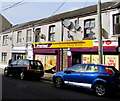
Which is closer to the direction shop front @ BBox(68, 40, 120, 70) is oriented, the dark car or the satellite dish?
the dark car

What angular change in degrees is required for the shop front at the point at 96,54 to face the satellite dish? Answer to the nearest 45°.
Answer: approximately 90° to its right

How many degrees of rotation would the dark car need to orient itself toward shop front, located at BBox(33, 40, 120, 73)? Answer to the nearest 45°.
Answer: approximately 90° to its right

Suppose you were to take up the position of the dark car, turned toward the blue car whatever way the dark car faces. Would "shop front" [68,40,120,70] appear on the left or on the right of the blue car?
left

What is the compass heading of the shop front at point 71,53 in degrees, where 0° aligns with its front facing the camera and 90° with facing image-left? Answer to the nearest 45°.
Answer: approximately 45°

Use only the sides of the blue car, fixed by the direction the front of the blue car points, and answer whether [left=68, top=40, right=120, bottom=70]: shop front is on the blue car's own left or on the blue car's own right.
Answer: on the blue car's own right

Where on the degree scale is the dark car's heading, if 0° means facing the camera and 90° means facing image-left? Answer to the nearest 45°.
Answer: approximately 135°

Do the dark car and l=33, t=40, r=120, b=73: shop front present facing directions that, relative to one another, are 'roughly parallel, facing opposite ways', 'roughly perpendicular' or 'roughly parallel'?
roughly perpendicular

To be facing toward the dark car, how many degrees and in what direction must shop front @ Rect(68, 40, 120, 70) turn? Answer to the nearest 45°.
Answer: approximately 45° to its right

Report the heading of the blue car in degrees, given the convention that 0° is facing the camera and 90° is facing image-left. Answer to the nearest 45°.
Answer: approximately 135°
